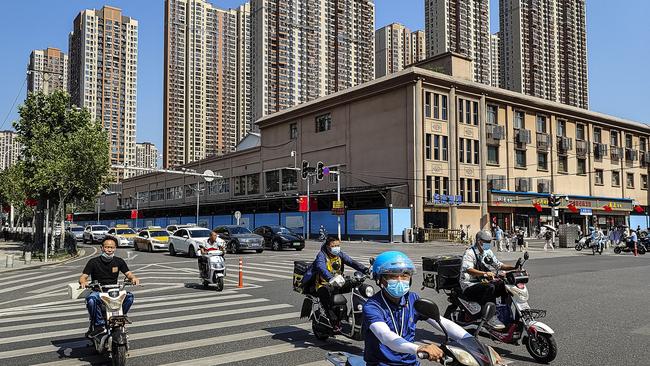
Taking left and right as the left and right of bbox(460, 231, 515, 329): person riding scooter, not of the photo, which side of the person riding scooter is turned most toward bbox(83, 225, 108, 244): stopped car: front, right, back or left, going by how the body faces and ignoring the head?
back

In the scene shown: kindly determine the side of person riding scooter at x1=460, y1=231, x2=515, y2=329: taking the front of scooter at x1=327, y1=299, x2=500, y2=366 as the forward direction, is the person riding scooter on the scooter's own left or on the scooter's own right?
on the scooter's own left

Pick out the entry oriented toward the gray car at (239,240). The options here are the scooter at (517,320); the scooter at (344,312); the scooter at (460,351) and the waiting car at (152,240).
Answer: the waiting car

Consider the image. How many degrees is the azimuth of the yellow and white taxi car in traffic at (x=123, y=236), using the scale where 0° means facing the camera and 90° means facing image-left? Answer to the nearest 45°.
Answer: approximately 315°

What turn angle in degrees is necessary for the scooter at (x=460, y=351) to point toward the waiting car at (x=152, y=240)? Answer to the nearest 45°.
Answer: approximately 180°

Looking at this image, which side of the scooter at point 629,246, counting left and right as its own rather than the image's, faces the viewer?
left

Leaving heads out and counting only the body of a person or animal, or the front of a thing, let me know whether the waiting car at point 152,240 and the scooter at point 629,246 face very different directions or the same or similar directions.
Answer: very different directions

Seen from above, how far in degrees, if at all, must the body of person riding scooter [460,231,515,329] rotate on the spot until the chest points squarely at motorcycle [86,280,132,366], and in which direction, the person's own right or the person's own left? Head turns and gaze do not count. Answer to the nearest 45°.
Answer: approximately 90° to the person's own right

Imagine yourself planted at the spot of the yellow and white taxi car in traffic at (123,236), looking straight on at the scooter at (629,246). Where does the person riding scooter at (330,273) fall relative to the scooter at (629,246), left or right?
right

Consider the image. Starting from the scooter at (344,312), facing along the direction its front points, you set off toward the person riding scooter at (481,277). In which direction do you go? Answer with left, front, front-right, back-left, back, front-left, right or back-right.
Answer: front-left

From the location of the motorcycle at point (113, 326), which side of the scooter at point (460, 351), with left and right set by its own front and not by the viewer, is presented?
back

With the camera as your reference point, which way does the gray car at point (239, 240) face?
facing the viewer and to the right of the viewer

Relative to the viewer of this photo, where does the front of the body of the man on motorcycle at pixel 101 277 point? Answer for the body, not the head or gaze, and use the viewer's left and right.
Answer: facing the viewer

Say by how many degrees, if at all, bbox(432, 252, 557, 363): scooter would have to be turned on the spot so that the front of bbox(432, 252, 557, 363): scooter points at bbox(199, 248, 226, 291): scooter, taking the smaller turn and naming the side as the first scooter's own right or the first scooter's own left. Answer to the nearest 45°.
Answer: approximately 180°
